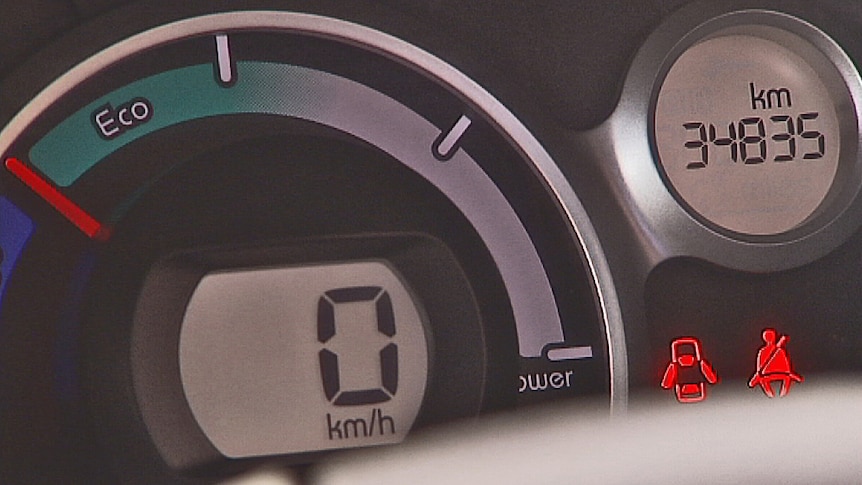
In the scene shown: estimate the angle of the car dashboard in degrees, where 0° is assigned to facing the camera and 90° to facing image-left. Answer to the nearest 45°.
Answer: approximately 0°
